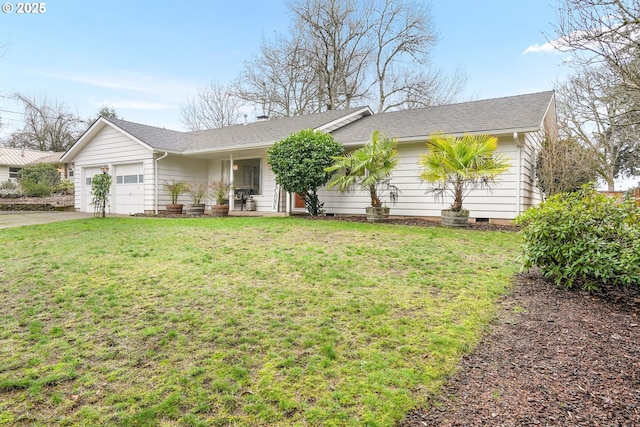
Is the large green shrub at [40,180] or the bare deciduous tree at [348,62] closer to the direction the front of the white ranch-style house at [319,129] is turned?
the large green shrub

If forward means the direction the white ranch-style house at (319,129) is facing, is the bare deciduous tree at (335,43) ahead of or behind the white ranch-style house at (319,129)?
behind

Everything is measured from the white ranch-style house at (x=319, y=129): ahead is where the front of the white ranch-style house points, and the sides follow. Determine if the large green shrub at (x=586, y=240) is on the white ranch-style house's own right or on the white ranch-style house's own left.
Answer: on the white ranch-style house's own left

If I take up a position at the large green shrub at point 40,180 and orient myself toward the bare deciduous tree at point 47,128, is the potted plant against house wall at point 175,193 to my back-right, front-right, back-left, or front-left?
back-right

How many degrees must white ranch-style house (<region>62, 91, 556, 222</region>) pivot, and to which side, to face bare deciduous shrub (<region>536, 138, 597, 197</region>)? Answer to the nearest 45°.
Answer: approximately 90° to its left

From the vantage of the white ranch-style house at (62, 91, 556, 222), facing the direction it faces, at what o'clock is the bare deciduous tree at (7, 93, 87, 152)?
The bare deciduous tree is roughly at 3 o'clock from the white ranch-style house.

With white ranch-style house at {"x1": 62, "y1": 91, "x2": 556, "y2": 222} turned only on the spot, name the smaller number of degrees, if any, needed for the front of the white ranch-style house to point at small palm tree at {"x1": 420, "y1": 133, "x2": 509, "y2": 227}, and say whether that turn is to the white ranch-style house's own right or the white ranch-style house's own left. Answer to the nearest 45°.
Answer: approximately 90° to the white ranch-style house's own left

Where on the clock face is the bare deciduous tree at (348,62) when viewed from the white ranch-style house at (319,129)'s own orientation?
The bare deciduous tree is roughly at 5 o'clock from the white ranch-style house.

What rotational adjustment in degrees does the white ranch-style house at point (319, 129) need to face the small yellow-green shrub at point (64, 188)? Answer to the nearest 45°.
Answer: approximately 90° to its right

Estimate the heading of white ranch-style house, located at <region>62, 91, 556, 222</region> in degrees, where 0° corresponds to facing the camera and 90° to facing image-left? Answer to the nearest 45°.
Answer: approximately 45°

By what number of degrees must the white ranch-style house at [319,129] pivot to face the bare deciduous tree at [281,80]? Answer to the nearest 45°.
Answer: approximately 135° to its right

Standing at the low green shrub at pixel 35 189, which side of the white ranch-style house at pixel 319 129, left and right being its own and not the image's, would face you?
right
